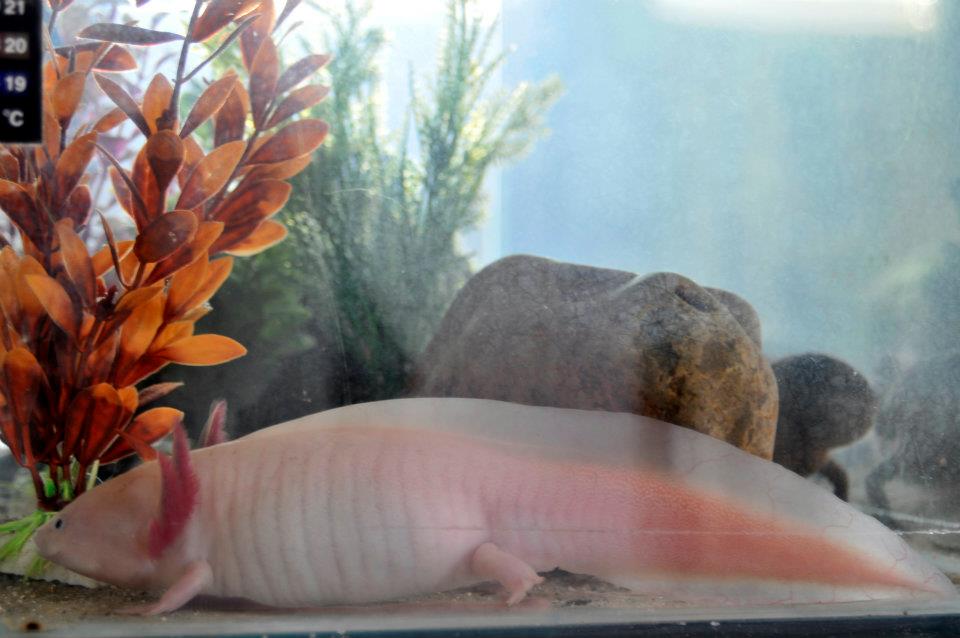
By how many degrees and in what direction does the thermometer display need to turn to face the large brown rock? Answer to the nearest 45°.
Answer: approximately 90° to its left

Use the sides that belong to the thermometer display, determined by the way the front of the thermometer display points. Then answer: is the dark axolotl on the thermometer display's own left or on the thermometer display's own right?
on the thermometer display's own left

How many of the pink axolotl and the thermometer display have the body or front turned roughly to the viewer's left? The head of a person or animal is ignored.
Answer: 1

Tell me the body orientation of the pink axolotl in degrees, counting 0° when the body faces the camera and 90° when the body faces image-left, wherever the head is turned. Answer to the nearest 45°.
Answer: approximately 90°

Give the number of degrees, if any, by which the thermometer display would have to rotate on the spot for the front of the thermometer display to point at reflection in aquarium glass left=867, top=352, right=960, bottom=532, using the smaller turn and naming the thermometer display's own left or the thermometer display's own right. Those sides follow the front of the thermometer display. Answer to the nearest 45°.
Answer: approximately 90° to the thermometer display's own left

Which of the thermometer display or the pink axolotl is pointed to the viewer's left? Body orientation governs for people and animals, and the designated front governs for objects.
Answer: the pink axolotl

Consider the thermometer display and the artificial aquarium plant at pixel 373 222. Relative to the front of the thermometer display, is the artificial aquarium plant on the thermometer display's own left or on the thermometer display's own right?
on the thermometer display's own left

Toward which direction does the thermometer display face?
toward the camera
